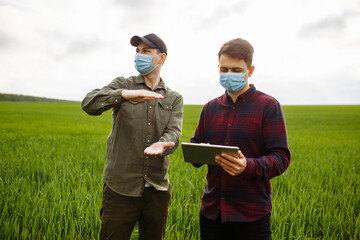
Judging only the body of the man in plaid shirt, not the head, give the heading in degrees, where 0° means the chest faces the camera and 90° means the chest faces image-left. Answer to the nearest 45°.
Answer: approximately 45°

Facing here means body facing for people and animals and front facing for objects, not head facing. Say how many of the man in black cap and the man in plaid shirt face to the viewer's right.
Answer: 0

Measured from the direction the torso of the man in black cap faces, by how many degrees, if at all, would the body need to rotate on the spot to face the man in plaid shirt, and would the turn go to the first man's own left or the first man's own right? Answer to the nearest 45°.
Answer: approximately 45° to the first man's own left

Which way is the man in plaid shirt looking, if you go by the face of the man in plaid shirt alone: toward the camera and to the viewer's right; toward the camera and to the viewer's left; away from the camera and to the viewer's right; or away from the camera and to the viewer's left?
toward the camera and to the viewer's left

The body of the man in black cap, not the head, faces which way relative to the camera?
toward the camera

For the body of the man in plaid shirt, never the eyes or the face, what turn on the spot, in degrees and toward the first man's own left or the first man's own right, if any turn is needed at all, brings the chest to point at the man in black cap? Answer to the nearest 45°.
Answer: approximately 45° to the first man's own right
